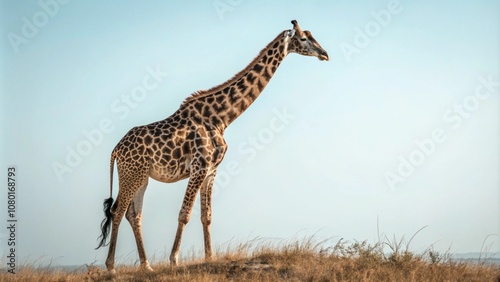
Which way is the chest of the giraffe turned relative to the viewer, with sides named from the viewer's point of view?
facing to the right of the viewer
